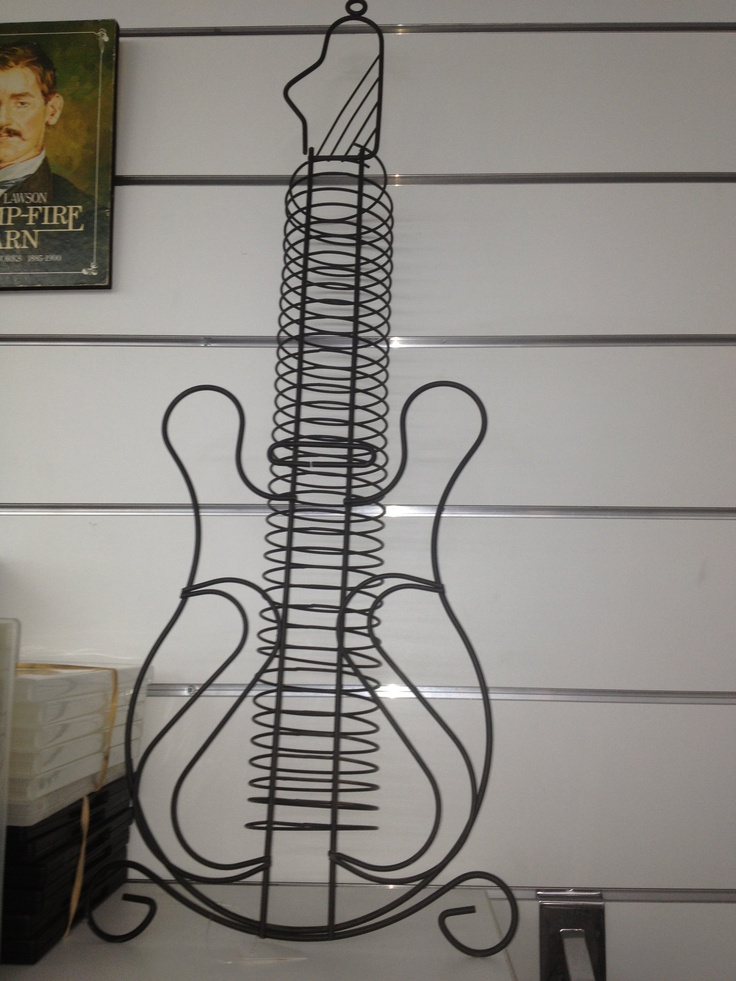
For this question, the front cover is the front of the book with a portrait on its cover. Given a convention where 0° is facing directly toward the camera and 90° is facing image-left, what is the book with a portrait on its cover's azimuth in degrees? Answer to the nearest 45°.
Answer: approximately 0°

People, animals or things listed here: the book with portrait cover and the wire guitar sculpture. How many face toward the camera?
2
